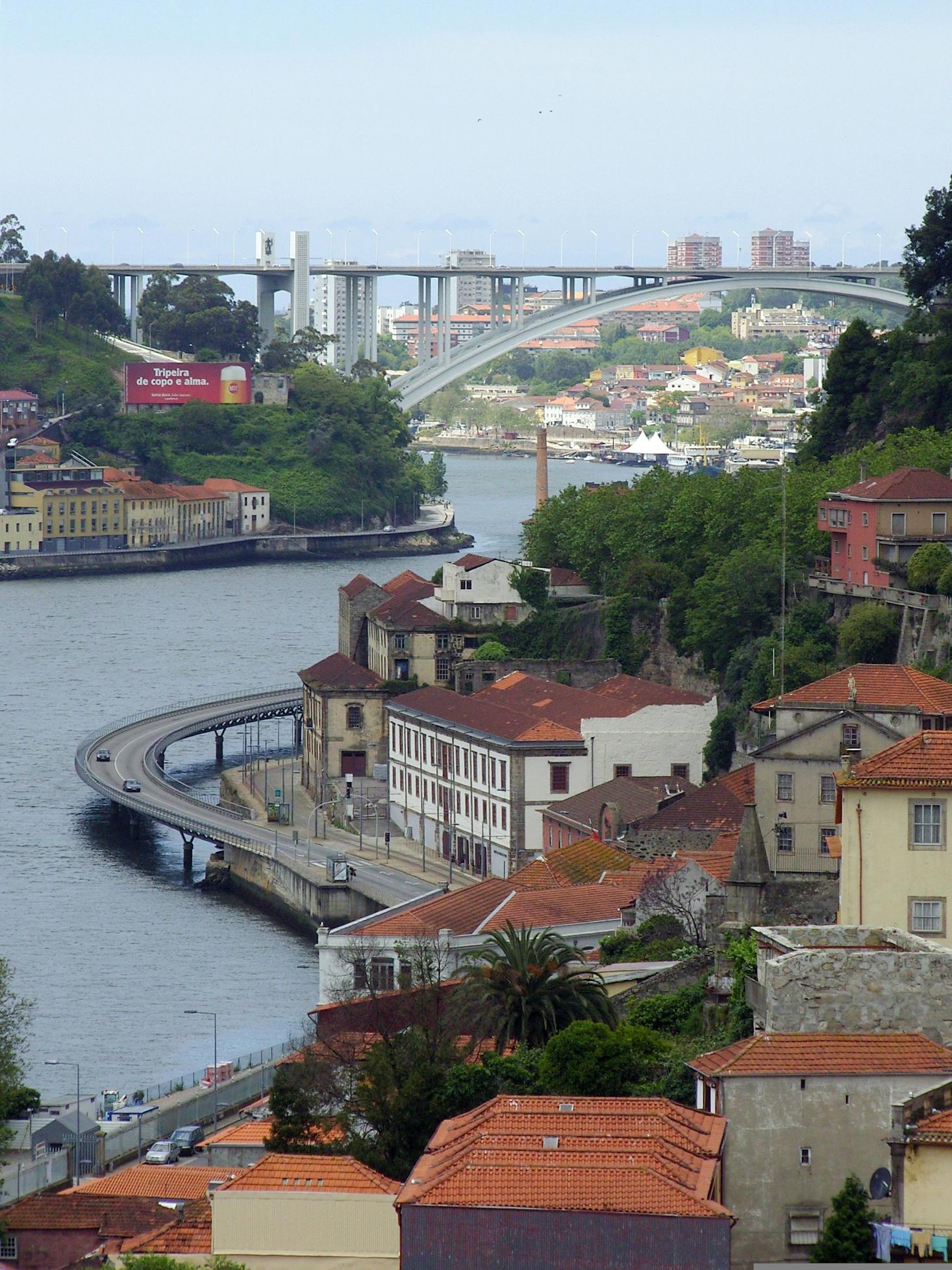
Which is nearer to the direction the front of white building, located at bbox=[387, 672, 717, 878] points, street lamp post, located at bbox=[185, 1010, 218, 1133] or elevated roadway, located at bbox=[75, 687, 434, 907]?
the elevated roadway

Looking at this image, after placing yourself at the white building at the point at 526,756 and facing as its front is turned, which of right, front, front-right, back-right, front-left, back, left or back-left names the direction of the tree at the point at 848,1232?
front-left

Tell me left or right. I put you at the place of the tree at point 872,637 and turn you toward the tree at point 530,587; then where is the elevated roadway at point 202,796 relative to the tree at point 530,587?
left

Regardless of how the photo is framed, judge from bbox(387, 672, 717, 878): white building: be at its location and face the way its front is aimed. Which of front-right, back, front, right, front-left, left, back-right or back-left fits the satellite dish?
front-left

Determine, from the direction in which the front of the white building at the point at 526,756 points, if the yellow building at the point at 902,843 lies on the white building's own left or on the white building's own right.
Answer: on the white building's own left

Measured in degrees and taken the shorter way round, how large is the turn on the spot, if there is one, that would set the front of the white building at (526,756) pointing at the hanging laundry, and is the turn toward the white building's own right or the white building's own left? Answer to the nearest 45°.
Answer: approximately 45° to the white building's own left

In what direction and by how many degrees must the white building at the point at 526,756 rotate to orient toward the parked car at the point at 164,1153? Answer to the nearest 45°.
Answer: approximately 45° to its left

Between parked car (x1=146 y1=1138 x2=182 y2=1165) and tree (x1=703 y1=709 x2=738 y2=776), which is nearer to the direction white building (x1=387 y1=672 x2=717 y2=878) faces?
the parked car

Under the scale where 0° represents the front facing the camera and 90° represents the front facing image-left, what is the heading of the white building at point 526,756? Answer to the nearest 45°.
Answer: approximately 45°

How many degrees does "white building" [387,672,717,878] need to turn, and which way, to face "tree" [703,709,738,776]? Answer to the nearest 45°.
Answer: approximately 135° to its left

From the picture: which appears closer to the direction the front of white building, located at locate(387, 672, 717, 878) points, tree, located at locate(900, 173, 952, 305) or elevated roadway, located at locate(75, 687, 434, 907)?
the elevated roadway

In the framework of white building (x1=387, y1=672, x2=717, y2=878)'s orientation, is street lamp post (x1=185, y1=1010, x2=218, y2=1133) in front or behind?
in front

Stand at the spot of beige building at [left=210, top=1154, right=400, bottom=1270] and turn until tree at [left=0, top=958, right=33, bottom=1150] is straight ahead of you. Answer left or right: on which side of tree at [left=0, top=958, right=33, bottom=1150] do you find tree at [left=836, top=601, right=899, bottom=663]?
right

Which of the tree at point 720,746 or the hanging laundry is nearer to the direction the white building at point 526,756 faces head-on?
the hanging laundry

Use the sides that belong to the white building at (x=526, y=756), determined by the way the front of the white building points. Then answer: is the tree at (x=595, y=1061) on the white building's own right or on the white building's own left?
on the white building's own left
